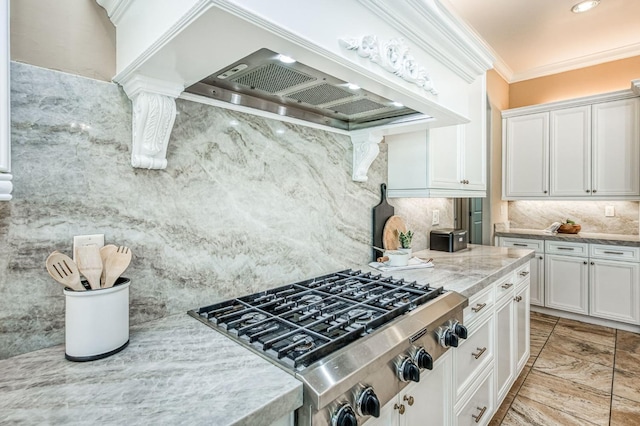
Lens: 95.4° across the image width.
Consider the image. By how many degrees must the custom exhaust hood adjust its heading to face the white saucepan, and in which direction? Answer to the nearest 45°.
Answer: approximately 90° to its left

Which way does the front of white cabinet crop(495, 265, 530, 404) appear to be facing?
to the viewer's right

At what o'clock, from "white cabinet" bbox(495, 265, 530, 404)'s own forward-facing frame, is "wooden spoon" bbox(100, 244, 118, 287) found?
The wooden spoon is roughly at 4 o'clock from the white cabinet.

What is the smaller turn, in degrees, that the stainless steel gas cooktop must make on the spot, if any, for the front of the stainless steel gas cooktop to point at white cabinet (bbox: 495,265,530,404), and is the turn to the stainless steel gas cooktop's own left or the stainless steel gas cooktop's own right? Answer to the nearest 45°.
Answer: approximately 90° to the stainless steel gas cooktop's own left

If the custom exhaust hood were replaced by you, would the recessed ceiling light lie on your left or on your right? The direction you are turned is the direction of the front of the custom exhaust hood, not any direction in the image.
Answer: on your left

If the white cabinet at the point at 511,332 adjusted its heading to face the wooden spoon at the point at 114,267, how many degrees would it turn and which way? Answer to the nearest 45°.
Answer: approximately 135° to its right

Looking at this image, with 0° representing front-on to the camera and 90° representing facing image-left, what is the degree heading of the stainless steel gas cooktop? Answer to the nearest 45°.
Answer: approximately 315°

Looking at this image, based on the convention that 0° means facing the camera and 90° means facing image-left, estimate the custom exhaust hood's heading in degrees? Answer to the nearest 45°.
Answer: approximately 315°

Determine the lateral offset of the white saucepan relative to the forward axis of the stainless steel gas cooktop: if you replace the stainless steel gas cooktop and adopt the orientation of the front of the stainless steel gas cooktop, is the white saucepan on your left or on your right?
on your left

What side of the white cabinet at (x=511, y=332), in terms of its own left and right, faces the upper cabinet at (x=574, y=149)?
left
